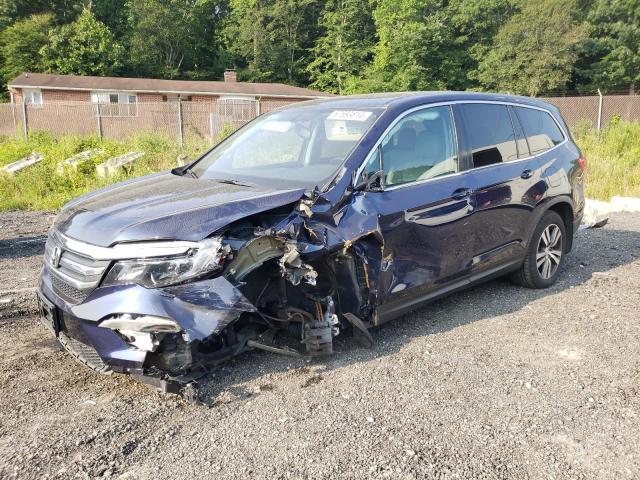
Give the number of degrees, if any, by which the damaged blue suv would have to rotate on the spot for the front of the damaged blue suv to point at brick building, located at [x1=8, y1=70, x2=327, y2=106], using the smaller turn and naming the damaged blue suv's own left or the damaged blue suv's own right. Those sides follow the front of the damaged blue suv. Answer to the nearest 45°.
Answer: approximately 135° to the damaged blue suv's own right

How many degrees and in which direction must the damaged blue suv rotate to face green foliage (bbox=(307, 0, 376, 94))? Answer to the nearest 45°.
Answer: approximately 135° to its right

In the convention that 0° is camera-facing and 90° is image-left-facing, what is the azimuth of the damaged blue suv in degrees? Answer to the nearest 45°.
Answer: approximately 45°

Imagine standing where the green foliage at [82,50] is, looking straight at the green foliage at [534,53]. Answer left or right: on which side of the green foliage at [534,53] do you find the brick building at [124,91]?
right

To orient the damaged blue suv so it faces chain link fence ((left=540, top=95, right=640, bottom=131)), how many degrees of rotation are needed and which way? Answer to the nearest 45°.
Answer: approximately 180°

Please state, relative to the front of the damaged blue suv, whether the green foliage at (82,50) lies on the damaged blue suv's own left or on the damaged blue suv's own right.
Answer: on the damaged blue suv's own right

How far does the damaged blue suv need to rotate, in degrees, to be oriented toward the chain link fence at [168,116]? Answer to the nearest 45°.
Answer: approximately 135° to its right

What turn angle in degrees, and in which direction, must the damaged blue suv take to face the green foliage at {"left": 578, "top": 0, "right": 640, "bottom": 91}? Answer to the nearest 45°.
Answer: approximately 180°

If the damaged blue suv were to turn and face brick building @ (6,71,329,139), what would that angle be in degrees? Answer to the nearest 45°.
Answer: approximately 135° to its right

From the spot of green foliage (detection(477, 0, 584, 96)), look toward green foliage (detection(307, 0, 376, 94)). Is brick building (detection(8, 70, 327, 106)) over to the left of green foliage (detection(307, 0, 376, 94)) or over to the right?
left

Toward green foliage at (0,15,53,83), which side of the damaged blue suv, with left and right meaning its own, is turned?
right

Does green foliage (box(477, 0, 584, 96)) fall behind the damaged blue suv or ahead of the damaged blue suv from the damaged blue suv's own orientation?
behind

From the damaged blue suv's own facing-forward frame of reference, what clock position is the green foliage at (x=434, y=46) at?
The green foliage is roughly at 5 o'clock from the damaged blue suv.
